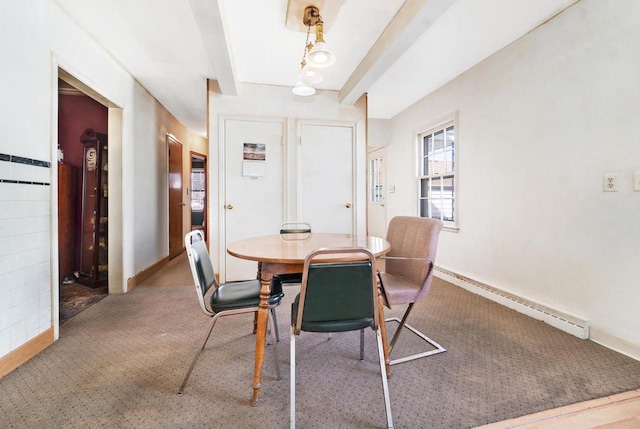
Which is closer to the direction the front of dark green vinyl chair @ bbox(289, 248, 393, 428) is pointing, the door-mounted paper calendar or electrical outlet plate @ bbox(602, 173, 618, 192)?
the door-mounted paper calendar

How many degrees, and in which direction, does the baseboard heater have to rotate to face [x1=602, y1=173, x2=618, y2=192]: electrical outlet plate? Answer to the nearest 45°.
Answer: approximately 90° to its left

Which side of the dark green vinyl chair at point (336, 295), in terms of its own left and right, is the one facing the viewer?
back

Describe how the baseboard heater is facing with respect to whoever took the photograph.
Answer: facing the viewer and to the left of the viewer

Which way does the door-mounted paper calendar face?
toward the camera

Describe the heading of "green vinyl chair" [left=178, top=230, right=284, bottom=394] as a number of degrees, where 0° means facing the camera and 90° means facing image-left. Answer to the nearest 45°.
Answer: approximately 270°

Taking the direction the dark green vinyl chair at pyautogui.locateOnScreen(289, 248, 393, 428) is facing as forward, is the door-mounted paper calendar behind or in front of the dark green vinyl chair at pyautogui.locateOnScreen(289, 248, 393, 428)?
in front

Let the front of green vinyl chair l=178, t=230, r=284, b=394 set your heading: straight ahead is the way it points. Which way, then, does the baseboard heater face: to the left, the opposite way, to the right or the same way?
the opposite way

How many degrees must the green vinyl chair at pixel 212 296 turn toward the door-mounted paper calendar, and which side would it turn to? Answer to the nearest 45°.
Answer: approximately 90° to its left

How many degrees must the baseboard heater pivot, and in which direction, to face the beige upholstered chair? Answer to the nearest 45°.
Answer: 0° — it already faces it
